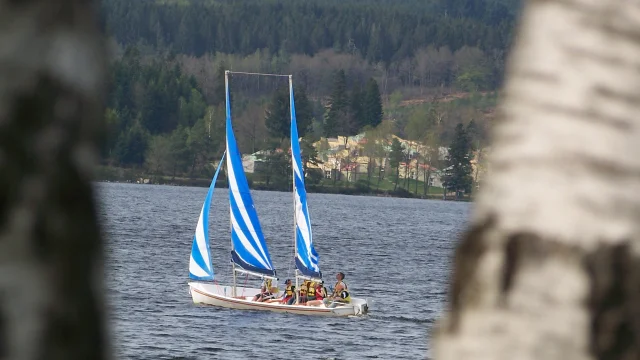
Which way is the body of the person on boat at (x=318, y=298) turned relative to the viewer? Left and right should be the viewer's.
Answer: facing to the left of the viewer

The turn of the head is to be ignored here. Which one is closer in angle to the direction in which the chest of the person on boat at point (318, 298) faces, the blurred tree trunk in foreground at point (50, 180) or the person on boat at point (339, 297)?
the blurred tree trunk in foreground

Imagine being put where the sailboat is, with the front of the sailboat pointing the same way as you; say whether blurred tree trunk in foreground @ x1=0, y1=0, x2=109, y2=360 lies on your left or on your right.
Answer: on your left

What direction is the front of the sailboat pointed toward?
to the viewer's left

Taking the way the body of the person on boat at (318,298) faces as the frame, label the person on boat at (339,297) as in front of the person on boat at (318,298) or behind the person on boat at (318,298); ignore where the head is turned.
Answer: behind

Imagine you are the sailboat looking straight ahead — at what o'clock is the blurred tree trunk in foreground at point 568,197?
The blurred tree trunk in foreground is roughly at 9 o'clock from the sailboat.

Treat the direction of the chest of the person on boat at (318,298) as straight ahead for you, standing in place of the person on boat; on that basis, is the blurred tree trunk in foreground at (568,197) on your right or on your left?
on your left
